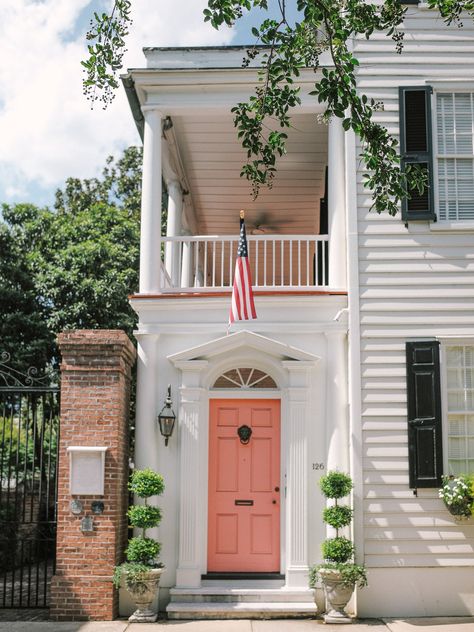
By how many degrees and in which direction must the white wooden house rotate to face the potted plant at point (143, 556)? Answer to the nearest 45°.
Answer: approximately 90° to its right

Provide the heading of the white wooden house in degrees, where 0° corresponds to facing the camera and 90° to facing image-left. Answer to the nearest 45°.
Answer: approximately 0°
